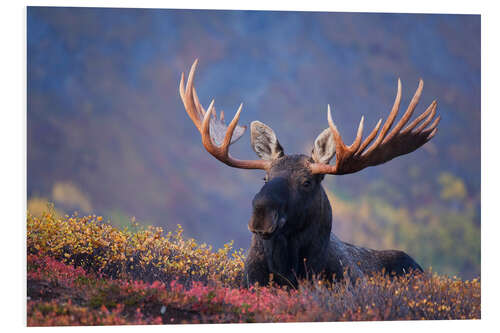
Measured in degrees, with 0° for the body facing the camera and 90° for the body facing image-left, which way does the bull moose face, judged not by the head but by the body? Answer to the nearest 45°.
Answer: approximately 45°
